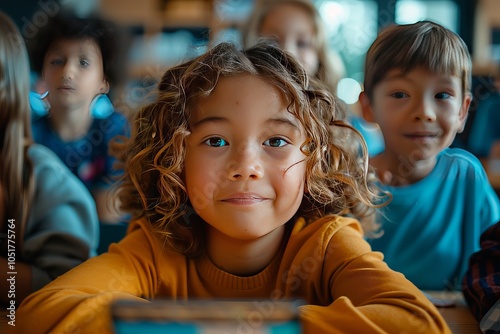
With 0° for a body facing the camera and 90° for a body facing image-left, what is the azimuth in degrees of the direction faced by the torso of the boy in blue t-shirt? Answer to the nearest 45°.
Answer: approximately 0°

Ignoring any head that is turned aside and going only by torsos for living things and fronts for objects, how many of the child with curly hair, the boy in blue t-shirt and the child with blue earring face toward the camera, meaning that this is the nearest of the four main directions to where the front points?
3

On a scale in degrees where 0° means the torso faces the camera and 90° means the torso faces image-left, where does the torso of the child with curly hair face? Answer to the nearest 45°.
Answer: approximately 0°
